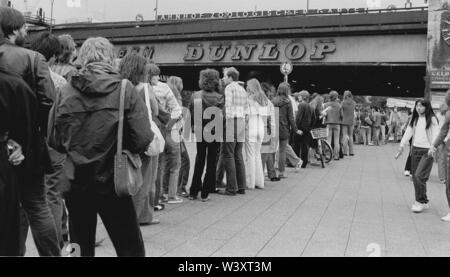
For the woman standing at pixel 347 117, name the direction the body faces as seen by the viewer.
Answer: away from the camera

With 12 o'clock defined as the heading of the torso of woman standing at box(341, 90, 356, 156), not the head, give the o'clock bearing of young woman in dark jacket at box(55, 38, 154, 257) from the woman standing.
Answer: The young woman in dark jacket is roughly at 6 o'clock from the woman standing.

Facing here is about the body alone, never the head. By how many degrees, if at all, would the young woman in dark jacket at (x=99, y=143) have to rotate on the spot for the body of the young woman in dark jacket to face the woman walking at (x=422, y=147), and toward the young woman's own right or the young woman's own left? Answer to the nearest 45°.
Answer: approximately 45° to the young woman's own right

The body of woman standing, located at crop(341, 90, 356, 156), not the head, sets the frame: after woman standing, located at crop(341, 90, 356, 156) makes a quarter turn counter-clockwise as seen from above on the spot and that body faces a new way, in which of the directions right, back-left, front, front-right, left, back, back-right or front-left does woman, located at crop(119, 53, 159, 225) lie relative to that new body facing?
left

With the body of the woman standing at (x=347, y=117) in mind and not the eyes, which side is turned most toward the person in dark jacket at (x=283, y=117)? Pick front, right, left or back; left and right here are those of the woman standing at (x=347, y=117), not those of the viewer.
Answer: back

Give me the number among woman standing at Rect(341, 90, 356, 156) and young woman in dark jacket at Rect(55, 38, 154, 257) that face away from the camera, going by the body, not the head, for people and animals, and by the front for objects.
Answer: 2

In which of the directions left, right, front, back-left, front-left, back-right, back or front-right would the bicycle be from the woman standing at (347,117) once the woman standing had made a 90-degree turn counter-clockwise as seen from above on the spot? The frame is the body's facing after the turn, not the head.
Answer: left

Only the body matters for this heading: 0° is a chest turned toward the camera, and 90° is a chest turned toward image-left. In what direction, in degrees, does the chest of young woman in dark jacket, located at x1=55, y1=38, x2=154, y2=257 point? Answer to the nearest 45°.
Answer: approximately 180°

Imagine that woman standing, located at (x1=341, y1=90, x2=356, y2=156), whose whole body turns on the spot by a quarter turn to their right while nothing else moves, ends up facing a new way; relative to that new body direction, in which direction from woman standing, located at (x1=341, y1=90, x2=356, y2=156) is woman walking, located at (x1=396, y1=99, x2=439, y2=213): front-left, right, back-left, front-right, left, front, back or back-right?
right
